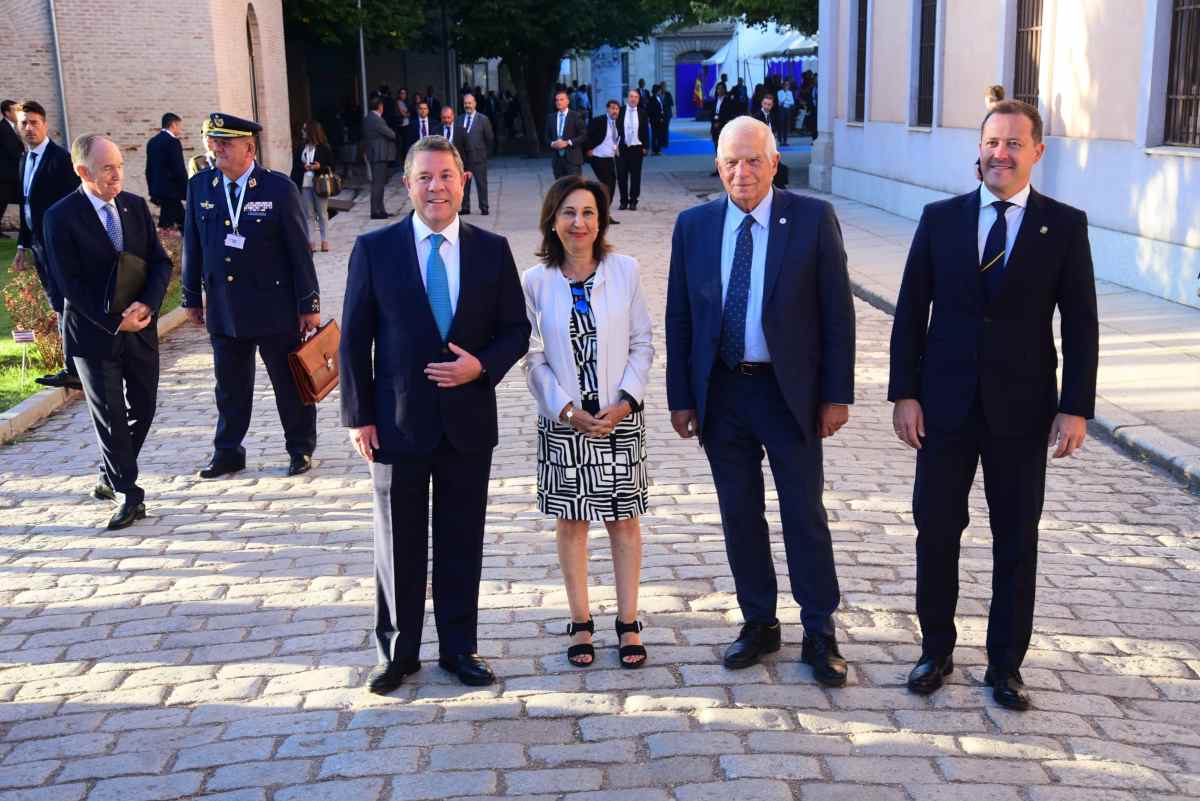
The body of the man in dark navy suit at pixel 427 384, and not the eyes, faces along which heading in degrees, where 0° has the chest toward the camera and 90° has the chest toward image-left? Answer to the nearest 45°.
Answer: approximately 0°

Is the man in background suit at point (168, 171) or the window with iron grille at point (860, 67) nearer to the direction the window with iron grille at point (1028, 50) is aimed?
the man in background suit

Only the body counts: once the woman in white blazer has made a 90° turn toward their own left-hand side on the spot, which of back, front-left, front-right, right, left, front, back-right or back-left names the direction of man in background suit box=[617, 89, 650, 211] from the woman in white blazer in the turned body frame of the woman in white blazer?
left

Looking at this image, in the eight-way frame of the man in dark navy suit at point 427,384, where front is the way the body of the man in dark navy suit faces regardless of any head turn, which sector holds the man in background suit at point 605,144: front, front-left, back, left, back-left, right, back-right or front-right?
back
